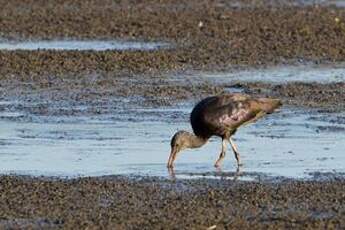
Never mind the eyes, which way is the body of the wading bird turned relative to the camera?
to the viewer's left
